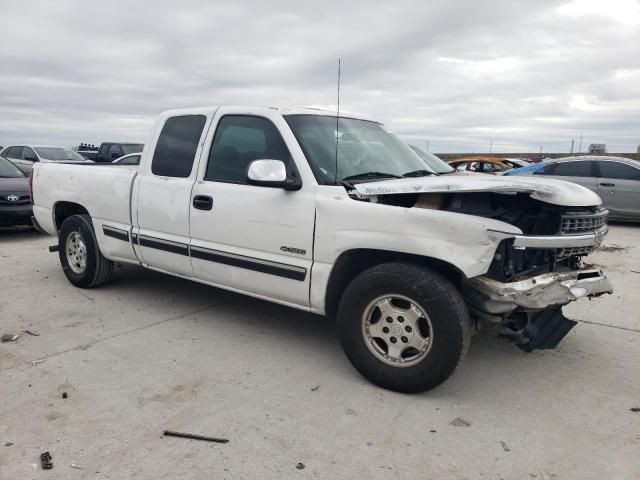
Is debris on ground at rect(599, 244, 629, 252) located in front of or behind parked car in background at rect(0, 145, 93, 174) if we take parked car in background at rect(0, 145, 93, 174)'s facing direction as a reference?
in front

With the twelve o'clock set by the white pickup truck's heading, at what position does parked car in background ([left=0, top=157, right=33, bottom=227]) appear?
The parked car in background is roughly at 6 o'clock from the white pickup truck.

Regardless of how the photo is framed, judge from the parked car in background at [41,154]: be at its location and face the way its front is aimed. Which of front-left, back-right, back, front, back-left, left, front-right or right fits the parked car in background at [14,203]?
front-right

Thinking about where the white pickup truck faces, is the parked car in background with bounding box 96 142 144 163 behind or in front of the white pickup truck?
behind

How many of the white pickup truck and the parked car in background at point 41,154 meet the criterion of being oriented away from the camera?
0

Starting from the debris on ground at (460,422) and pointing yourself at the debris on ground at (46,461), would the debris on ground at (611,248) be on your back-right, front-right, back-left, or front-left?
back-right

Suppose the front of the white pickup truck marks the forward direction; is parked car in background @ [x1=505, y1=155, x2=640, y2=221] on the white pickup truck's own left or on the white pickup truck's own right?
on the white pickup truck's own left

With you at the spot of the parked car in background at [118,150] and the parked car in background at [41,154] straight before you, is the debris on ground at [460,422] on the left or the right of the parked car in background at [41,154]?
left

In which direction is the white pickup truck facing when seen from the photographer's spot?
facing the viewer and to the right of the viewer

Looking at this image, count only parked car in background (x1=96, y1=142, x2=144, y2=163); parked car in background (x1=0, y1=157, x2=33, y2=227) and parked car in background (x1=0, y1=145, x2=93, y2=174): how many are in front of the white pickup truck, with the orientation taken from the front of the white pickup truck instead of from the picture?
0

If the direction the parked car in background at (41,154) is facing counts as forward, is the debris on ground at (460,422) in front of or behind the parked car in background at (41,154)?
in front
